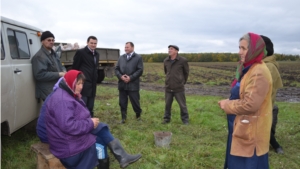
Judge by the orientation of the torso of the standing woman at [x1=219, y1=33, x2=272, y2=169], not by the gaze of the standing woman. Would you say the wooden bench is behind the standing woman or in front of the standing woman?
in front

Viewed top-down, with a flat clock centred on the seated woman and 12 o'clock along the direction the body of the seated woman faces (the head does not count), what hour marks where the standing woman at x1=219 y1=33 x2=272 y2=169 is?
The standing woman is roughly at 1 o'clock from the seated woman.

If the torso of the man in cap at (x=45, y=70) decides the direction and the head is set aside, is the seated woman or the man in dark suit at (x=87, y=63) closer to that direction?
the seated woman

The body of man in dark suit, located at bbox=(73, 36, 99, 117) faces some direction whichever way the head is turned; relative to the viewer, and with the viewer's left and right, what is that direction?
facing the viewer and to the right of the viewer

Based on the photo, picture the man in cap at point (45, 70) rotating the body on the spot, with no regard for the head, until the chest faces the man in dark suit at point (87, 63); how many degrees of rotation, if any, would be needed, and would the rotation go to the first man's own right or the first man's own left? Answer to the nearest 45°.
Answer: approximately 90° to the first man's own left

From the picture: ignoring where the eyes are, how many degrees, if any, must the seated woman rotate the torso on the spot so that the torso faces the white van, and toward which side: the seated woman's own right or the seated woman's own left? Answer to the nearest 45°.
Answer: approximately 135° to the seated woman's own left

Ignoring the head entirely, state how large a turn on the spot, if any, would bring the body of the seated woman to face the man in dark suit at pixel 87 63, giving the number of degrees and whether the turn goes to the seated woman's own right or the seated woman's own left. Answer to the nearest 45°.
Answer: approximately 90° to the seated woman's own left

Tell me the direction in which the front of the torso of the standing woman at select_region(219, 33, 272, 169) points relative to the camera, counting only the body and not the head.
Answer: to the viewer's left

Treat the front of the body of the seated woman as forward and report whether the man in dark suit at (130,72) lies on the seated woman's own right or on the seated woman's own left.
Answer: on the seated woman's own left

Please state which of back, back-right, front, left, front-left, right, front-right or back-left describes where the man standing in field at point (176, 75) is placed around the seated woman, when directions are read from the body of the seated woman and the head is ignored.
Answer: front-left

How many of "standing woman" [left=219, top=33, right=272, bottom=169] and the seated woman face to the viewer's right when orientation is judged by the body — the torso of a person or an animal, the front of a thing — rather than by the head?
1

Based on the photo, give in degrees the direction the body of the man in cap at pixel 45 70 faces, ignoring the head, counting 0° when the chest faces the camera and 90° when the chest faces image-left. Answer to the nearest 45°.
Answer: approximately 315°

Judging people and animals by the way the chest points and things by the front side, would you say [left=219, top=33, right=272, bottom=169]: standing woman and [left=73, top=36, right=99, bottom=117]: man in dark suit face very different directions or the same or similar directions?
very different directions

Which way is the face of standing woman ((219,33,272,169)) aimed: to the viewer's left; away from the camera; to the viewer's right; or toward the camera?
to the viewer's left

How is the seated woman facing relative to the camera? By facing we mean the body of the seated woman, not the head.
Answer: to the viewer's right

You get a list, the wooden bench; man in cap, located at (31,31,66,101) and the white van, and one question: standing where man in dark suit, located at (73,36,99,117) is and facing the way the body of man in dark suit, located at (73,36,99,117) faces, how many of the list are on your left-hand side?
0
